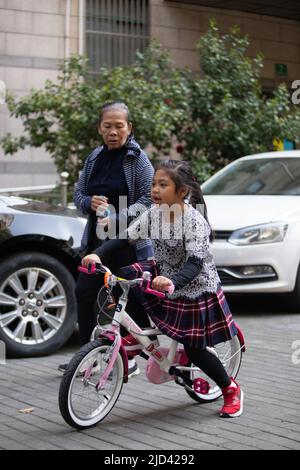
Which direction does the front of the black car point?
to the viewer's right

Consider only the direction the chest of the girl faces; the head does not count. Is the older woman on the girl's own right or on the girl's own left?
on the girl's own right

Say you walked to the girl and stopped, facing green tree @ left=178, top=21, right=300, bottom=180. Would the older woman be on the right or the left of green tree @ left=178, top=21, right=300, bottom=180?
left

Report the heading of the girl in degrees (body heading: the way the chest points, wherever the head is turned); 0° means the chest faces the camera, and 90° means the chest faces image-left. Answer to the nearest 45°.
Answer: approximately 45°

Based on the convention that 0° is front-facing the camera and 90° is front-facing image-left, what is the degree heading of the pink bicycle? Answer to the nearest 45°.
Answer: approximately 45°

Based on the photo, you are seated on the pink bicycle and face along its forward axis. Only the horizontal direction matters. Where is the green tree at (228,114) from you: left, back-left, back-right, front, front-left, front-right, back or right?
back-right

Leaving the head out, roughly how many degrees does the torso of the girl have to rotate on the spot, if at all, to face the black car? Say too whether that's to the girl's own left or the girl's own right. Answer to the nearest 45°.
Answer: approximately 90° to the girl's own right

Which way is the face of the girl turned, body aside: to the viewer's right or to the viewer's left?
to the viewer's left

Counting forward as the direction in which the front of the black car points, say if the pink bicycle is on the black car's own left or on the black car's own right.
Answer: on the black car's own right

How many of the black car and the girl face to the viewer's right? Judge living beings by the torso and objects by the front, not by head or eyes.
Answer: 1

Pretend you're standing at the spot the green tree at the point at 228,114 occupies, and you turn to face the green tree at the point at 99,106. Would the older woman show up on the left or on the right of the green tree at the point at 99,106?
left
